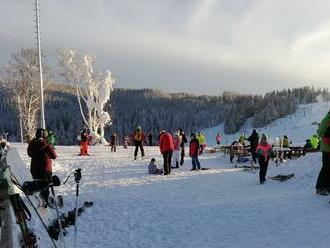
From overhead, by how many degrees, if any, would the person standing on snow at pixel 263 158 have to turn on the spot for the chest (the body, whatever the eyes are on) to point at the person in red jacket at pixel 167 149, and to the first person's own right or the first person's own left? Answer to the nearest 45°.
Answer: approximately 135° to the first person's own right

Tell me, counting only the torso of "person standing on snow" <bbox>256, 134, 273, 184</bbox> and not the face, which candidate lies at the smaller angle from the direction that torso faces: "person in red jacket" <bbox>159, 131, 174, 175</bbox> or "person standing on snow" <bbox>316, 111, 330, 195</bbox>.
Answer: the person standing on snow

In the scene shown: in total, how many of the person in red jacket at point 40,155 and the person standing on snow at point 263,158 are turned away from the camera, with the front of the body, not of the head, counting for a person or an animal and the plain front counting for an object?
1

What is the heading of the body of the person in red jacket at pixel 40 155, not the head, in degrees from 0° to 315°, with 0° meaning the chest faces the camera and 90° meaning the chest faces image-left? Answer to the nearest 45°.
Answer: approximately 180°

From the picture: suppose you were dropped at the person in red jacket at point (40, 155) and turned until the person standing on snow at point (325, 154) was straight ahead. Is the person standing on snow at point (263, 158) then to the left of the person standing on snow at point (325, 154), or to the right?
left

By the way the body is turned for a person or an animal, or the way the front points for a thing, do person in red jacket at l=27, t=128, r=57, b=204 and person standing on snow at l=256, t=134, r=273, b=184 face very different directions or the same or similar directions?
very different directions

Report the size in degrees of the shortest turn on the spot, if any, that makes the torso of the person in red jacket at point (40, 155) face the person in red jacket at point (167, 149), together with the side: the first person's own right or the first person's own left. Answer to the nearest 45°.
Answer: approximately 45° to the first person's own right

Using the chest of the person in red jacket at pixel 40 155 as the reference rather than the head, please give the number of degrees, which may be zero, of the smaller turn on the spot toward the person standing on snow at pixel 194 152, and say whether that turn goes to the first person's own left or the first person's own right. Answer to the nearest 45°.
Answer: approximately 45° to the first person's own right
